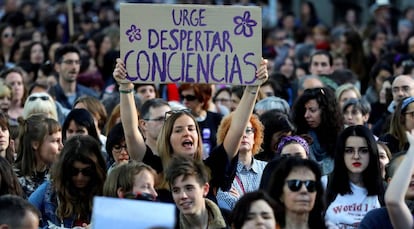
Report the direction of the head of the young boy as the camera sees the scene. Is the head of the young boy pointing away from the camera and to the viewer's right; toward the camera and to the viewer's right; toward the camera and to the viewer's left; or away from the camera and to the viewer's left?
toward the camera and to the viewer's left

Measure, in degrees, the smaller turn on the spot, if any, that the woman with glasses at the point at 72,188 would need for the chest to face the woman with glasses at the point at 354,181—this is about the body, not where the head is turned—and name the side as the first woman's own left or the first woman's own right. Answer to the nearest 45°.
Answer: approximately 45° to the first woman's own left

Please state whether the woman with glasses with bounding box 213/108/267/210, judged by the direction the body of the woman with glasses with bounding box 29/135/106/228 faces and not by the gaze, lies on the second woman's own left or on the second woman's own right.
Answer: on the second woman's own left

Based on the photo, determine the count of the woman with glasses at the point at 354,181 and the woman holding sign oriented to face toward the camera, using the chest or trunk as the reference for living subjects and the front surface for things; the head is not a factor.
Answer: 2

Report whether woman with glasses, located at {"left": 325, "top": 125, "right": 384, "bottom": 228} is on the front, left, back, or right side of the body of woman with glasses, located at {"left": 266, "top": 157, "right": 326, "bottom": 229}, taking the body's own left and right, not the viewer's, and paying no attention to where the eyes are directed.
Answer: left

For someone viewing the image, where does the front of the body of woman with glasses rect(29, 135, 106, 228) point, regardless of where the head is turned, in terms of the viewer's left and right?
facing the viewer and to the right of the viewer

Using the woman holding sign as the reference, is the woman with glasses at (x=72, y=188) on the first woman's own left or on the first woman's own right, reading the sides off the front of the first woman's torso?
on the first woman's own right

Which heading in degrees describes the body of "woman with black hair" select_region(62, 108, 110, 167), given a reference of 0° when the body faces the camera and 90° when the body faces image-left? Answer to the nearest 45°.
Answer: approximately 45°

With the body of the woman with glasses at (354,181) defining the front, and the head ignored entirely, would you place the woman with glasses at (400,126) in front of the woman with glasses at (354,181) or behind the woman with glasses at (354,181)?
behind
